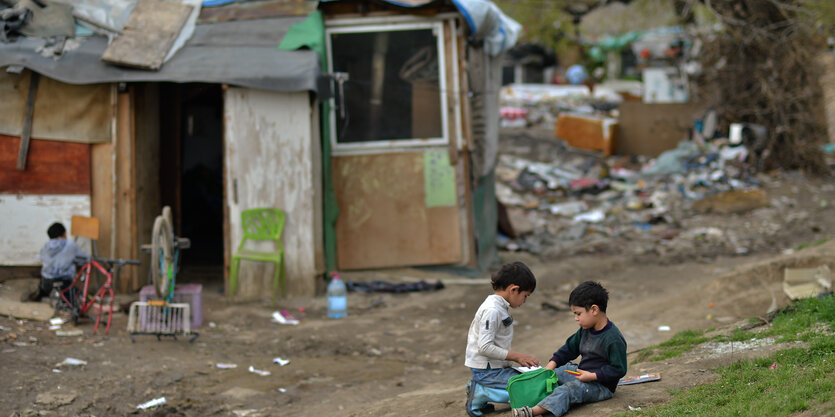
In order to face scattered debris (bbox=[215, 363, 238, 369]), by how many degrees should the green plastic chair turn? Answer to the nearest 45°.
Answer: approximately 45° to its left

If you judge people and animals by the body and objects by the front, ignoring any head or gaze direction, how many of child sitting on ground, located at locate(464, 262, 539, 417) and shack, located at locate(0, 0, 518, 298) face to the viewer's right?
1

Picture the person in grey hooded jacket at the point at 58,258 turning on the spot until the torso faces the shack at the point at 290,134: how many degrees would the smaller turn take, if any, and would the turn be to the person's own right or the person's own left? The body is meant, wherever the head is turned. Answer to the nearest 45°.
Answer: approximately 45° to the person's own right

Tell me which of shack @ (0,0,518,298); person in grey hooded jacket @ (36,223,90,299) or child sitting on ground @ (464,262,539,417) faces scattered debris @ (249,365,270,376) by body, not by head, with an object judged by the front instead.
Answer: the shack

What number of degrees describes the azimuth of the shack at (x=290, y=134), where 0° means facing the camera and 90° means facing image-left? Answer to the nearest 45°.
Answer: approximately 0°

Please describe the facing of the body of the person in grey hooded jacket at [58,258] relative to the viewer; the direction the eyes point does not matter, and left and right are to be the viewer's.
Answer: facing away from the viewer and to the right of the viewer

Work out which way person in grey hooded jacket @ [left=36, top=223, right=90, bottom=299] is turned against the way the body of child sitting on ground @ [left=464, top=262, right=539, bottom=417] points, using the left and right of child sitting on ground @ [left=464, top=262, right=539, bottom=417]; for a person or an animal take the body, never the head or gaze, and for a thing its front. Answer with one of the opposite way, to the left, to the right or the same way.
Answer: to the left

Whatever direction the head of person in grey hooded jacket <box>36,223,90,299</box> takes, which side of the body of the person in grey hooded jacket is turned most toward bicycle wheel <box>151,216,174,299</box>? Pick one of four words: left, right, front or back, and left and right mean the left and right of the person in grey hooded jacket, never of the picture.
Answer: right

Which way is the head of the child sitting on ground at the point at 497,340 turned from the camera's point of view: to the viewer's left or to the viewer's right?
to the viewer's right

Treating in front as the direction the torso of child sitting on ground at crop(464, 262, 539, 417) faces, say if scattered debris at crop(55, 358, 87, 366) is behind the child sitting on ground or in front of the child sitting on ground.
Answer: behind

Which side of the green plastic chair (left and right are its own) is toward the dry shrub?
back

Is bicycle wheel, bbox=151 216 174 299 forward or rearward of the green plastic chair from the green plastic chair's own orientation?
forward

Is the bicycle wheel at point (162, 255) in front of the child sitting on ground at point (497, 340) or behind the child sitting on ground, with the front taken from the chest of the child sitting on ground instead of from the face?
behind
